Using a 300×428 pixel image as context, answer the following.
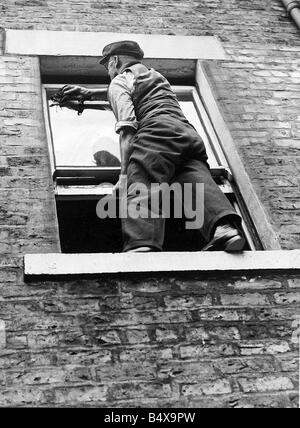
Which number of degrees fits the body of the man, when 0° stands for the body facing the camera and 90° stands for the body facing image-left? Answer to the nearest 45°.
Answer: approximately 135°
